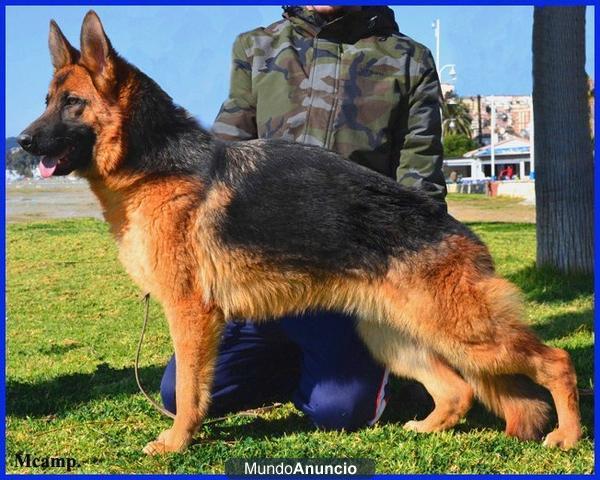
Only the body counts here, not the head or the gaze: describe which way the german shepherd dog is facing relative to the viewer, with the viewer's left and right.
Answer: facing to the left of the viewer
